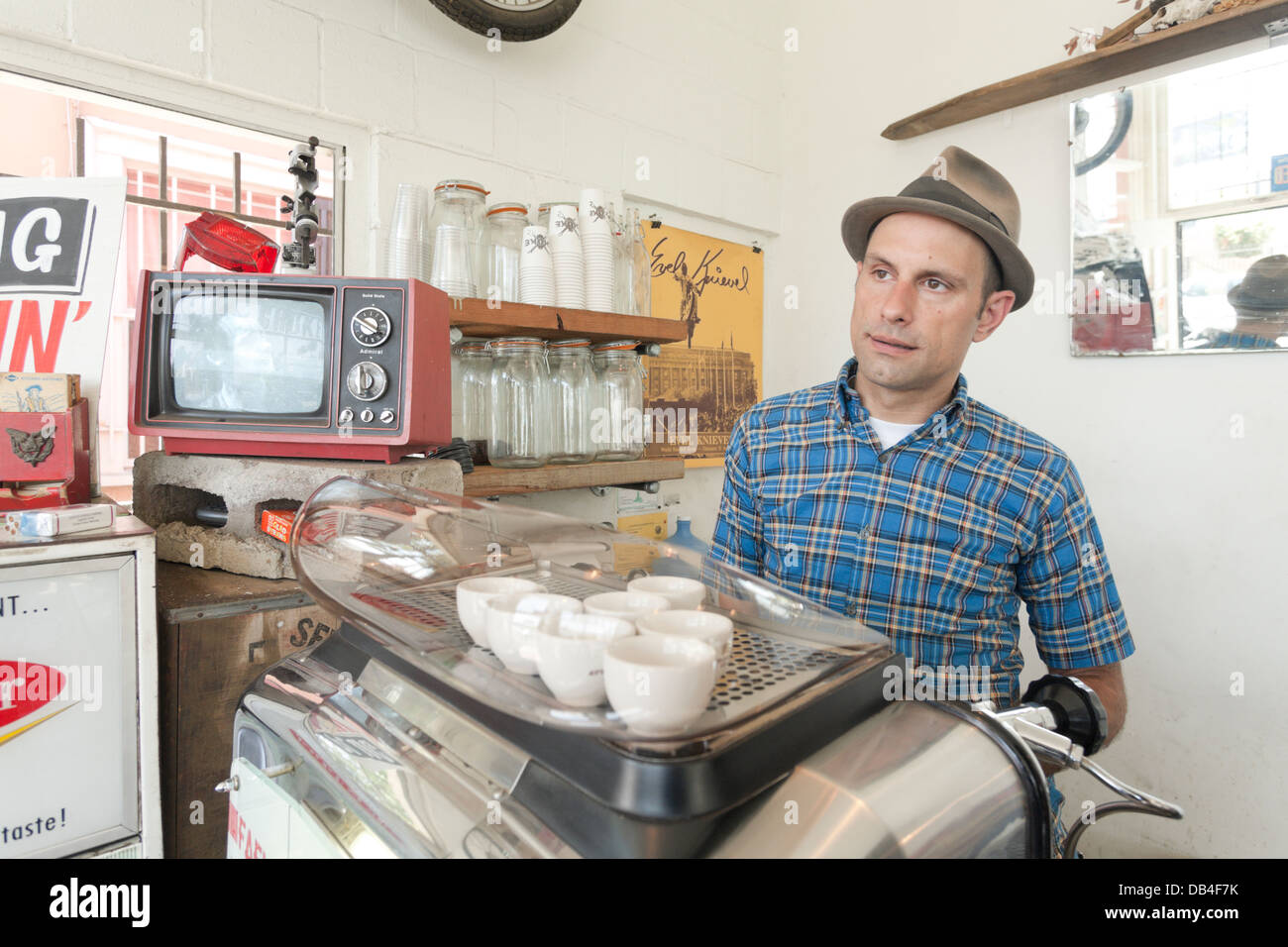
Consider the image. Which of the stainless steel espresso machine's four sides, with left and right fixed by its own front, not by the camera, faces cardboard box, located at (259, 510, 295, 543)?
left

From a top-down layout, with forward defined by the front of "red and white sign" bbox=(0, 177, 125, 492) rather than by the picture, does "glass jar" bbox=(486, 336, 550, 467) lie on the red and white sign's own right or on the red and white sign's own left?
on the red and white sign's own left

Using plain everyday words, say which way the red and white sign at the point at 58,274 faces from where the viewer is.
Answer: facing the viewer

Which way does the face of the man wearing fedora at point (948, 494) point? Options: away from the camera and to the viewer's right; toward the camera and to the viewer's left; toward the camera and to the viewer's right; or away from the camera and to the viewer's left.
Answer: toward the camera and to the viewer's left

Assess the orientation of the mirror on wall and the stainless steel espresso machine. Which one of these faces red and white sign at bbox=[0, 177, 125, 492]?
the mirror on wall

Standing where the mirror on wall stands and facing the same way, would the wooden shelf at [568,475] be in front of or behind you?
in front

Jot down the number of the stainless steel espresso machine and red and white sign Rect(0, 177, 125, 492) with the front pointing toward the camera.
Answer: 1

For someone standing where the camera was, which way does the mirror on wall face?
facing the viewer and to the left of the viewer

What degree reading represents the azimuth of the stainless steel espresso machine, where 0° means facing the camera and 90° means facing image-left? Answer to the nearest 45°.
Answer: approximately 225°

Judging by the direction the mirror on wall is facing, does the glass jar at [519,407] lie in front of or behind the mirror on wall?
in front

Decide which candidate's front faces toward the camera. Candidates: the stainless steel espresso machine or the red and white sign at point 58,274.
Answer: the red and white sign

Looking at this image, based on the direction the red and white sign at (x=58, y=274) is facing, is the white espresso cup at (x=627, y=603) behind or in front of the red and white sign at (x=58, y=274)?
in front
